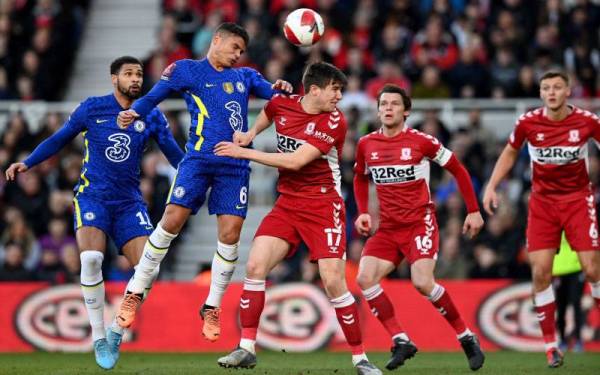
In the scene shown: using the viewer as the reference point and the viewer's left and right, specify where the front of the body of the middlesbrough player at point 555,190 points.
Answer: facing the viewer

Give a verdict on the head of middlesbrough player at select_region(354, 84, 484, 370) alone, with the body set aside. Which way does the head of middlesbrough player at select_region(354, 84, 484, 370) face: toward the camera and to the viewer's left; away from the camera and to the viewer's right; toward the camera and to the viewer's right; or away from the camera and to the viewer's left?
toward the camera and to the viewer's left

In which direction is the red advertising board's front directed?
toward the camera

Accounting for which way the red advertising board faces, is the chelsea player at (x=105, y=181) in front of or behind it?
in front

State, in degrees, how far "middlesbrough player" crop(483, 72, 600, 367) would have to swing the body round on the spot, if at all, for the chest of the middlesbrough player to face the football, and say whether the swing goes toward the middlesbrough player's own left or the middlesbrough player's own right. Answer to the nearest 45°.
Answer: approximately 45° to the middlesbrough player's own right

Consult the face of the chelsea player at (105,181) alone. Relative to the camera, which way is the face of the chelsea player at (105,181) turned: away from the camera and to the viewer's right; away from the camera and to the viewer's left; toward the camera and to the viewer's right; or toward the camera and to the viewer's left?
toward the camera and to the viewer's right

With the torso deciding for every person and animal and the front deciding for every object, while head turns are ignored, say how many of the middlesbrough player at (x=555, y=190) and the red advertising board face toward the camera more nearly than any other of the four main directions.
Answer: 2
